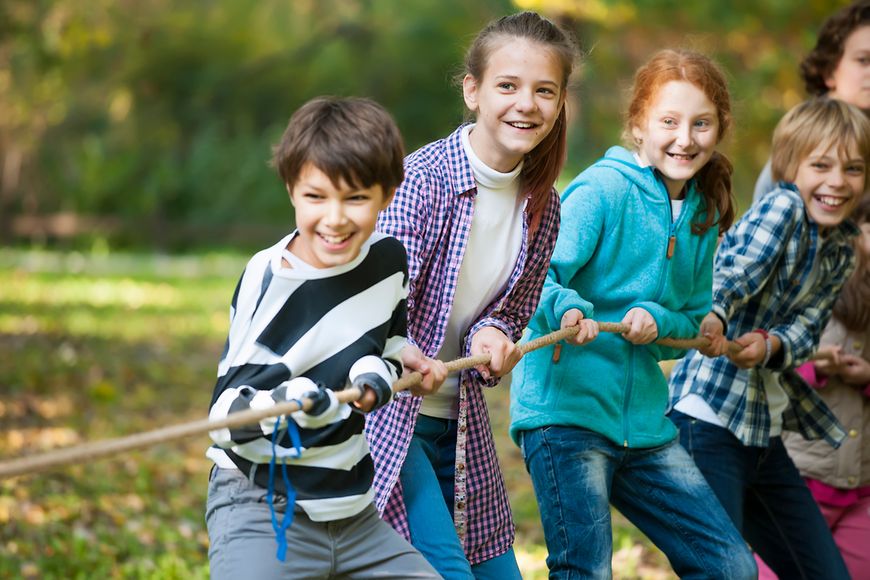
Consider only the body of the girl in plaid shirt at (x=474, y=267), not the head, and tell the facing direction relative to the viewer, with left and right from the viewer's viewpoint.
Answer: facing the viewer and to the right of the viewer

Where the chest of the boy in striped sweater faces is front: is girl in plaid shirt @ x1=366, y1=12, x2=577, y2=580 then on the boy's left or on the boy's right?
on the boy's left

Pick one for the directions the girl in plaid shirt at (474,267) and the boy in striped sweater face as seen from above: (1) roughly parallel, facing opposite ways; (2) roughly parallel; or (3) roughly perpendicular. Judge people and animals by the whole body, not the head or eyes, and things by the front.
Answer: roughly parallel

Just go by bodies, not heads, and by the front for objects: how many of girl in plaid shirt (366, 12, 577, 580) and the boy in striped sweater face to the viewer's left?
0

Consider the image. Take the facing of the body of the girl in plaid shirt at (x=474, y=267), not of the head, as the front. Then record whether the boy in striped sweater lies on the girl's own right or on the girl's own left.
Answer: on the girl's own right

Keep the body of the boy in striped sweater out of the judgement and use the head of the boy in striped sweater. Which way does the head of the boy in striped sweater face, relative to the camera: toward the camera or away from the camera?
toward the camera
